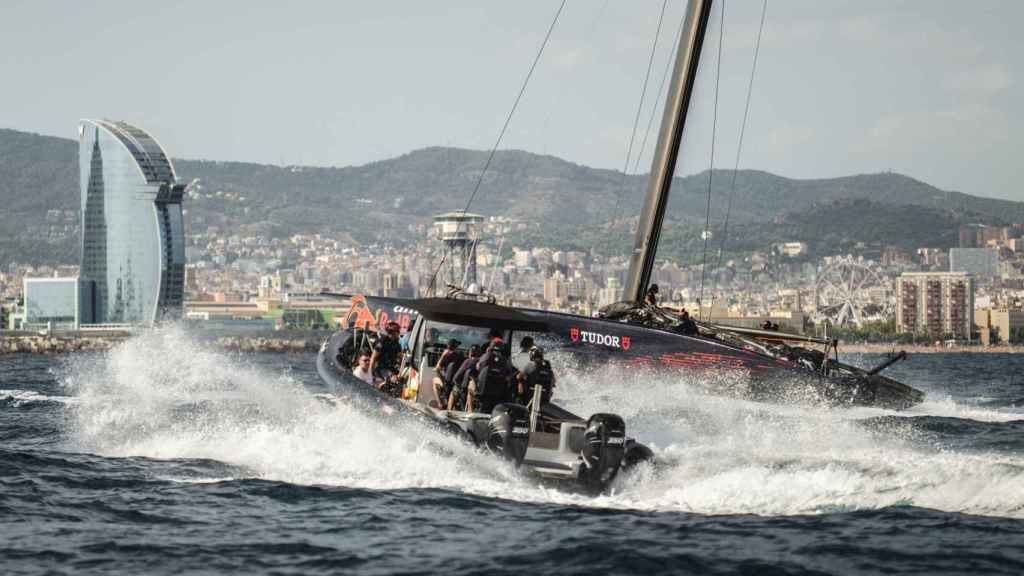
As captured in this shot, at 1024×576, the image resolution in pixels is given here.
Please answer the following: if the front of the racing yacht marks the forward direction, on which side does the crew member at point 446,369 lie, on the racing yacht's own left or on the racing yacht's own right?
on the racing yacht's own left

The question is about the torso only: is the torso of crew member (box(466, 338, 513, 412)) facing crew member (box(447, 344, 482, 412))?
yes

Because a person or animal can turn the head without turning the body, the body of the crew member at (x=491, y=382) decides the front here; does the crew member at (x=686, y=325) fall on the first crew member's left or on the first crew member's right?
on the first crew member's right

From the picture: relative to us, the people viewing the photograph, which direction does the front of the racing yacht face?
facing to the left of the viewer

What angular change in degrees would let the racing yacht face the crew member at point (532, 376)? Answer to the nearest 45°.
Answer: approximately 90° to its left

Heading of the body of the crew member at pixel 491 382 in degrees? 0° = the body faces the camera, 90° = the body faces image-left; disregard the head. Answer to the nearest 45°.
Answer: approximately 135°

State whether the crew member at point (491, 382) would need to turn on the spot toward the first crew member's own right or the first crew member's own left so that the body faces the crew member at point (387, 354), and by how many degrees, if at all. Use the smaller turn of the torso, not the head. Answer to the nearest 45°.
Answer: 0° — they already face them

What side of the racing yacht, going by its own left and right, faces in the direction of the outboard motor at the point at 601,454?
left
